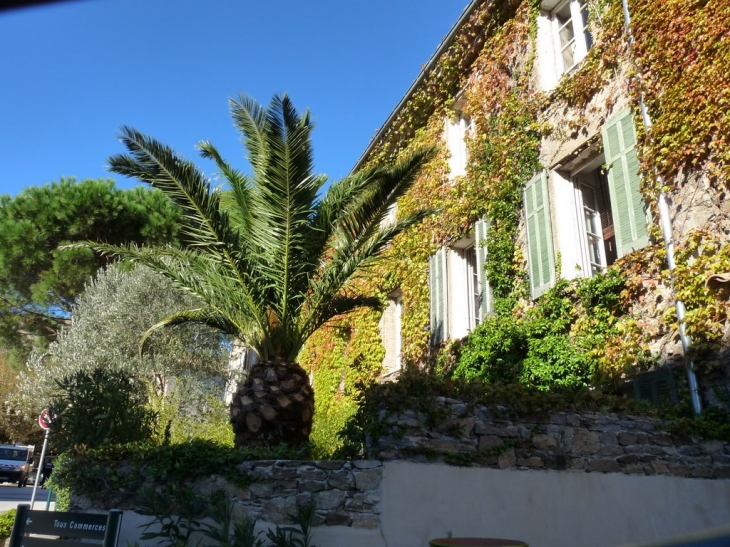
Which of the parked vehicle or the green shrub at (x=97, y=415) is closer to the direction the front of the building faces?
the green shrub

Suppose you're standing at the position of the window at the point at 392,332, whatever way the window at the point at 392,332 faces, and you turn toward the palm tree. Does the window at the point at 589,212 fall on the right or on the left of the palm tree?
left

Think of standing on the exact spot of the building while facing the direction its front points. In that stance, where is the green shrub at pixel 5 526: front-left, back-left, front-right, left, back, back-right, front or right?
front-right

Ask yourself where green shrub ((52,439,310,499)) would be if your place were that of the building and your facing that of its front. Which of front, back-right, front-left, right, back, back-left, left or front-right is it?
front

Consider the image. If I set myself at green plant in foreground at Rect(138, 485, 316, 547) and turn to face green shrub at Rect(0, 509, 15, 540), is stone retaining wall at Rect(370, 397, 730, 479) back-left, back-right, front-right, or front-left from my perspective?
back-right

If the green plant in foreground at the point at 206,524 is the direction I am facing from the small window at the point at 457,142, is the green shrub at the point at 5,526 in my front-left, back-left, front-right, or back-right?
front-right

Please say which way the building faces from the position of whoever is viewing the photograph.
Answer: facing the viewer and to the left of the viewer
